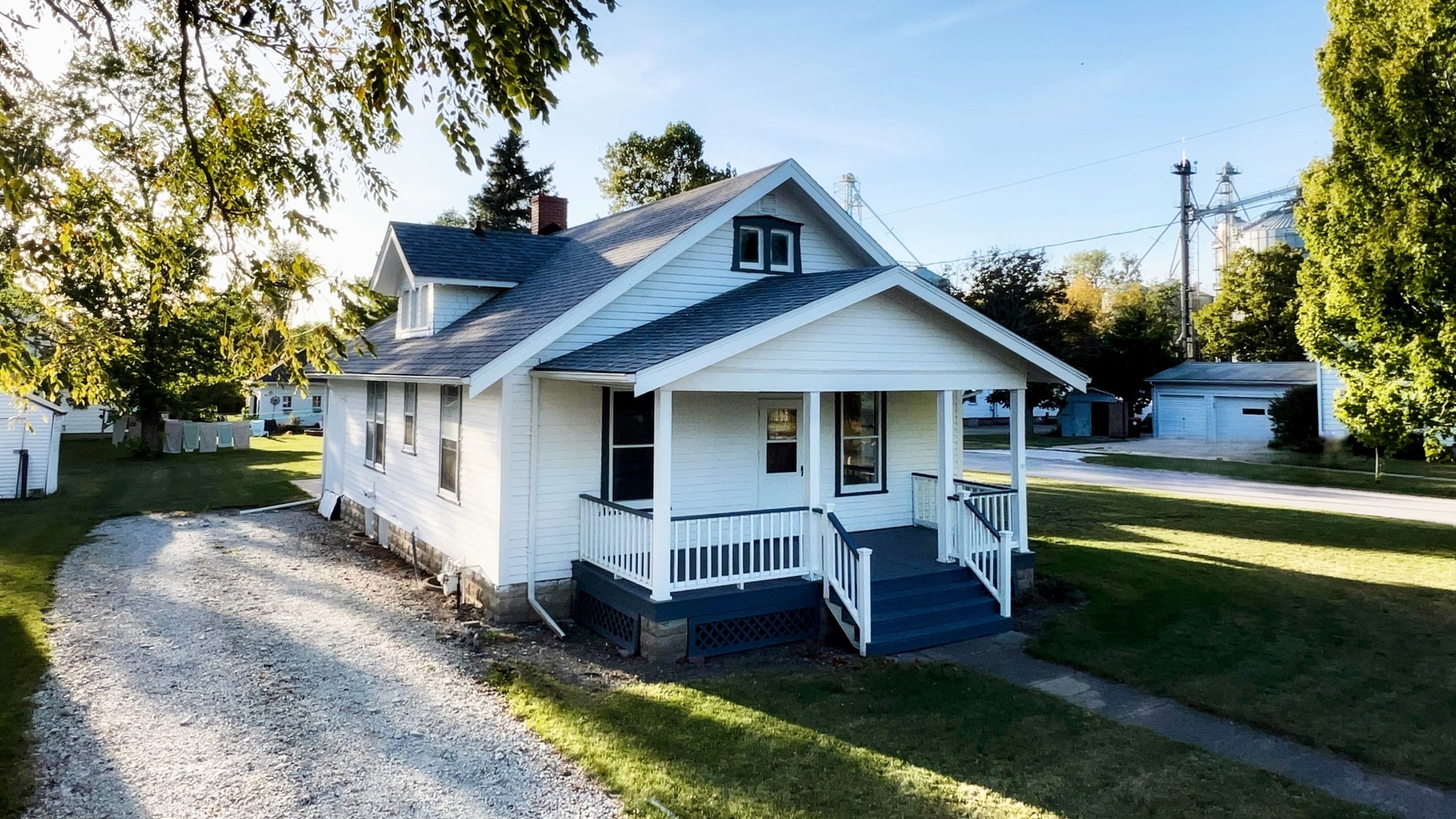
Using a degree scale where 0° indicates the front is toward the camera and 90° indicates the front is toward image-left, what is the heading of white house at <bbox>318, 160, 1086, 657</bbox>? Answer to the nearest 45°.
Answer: approximately 315°

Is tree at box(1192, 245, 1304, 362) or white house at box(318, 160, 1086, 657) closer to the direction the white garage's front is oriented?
the white house

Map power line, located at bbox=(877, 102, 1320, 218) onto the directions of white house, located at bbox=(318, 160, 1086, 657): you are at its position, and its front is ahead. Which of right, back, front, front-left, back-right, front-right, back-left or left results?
left

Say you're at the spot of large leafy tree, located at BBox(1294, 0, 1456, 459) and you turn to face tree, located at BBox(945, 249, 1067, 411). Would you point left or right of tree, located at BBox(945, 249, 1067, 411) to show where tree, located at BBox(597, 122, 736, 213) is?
left

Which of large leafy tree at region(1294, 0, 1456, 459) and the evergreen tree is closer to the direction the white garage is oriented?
the large leafy tree

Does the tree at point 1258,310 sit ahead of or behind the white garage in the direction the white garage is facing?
behind
